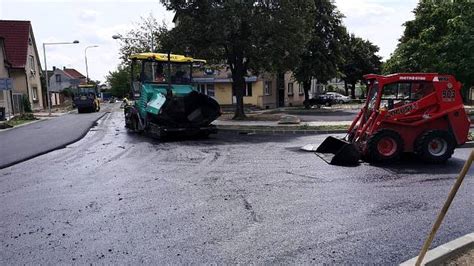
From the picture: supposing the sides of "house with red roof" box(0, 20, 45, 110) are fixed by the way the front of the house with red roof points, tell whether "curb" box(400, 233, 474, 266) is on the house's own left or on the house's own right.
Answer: on the house's own right

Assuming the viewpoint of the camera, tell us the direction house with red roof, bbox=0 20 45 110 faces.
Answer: facing to the right of the viewer
